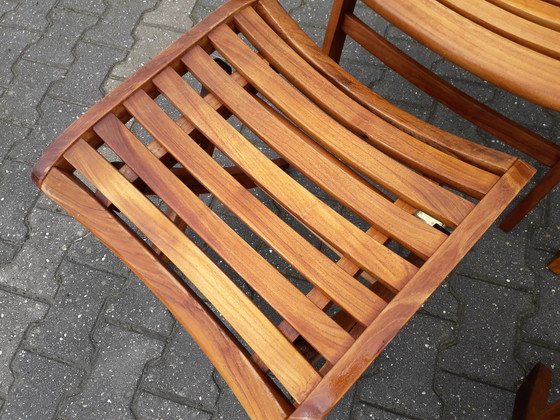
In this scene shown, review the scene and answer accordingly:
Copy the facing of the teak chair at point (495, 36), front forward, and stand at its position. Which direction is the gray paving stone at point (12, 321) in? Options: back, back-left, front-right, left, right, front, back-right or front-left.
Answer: front-right

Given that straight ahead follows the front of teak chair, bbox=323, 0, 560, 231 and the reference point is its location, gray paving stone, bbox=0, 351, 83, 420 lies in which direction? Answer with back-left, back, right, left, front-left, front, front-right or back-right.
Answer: front-right

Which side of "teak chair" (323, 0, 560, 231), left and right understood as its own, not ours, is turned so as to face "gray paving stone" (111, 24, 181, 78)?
right

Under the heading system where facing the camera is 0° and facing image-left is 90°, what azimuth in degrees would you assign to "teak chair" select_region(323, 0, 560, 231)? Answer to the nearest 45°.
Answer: approximately 45°

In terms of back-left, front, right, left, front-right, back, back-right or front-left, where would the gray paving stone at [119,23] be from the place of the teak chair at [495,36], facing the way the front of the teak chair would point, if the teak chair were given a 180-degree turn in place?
left

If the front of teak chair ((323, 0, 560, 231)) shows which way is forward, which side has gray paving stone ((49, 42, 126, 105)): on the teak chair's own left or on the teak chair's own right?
on the teak chair's own right
